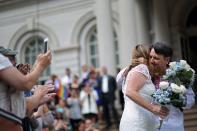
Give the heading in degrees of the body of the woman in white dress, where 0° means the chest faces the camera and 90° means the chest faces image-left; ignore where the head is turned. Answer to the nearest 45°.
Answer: approximately 270°

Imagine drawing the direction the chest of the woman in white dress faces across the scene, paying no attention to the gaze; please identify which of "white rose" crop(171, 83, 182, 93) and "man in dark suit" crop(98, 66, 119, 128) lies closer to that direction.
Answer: the white rose

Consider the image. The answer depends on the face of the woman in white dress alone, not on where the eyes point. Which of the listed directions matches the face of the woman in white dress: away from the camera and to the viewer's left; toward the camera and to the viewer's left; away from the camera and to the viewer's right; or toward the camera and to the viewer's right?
away from the camera and to the viewer's right

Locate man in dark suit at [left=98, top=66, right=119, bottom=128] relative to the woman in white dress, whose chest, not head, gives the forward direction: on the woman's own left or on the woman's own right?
on the woman's own left
